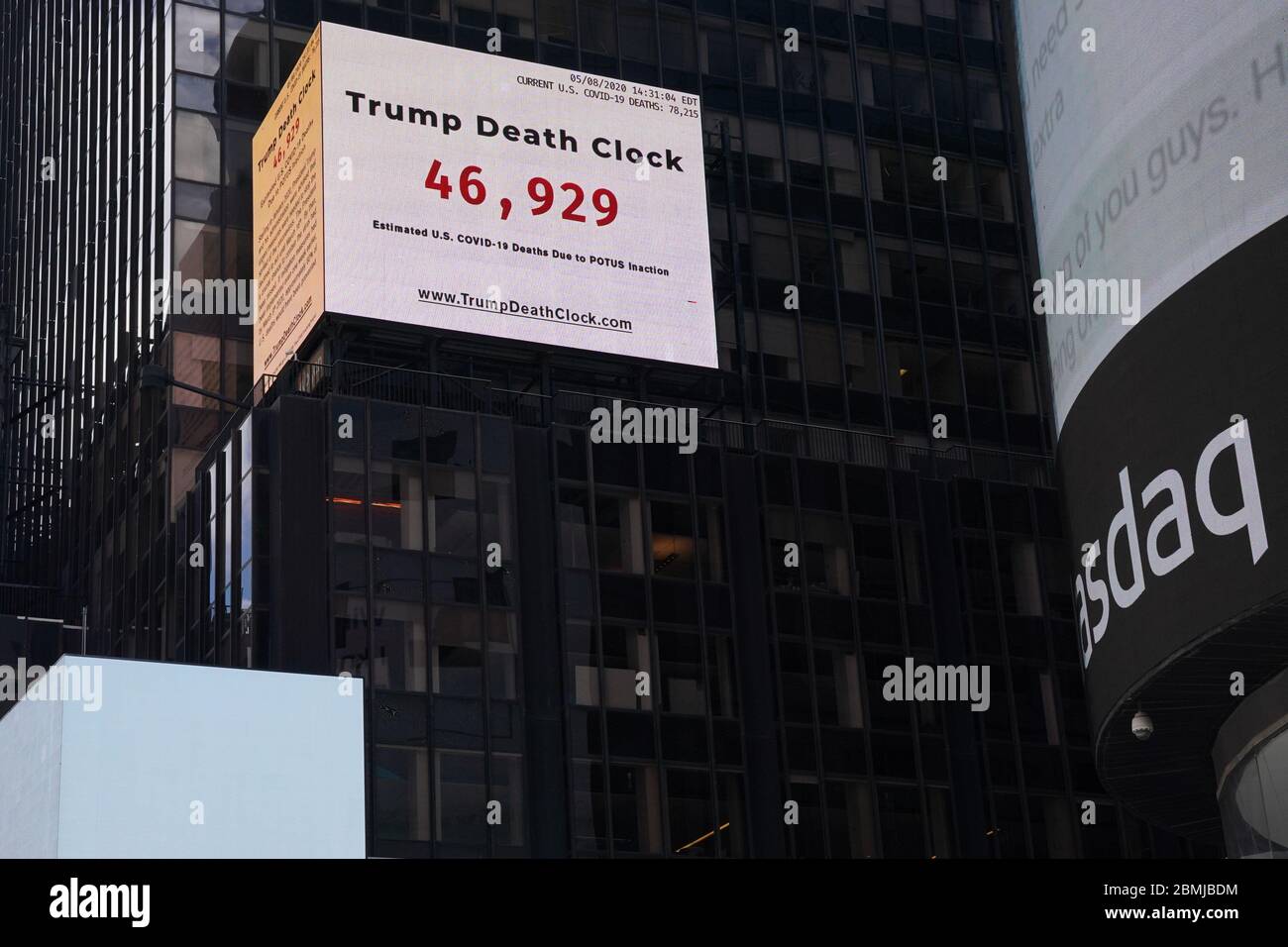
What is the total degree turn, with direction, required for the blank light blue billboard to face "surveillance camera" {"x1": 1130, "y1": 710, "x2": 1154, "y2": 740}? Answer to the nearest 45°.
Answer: approximately 45° to its left

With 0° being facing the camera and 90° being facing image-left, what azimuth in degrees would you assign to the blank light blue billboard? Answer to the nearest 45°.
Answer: approximately 0°

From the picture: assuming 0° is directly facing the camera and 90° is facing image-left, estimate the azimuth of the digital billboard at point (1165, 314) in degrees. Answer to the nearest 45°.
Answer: approximately 45°
